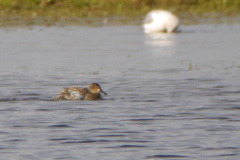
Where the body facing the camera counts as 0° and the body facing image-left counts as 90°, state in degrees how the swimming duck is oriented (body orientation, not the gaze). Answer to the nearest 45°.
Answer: approximately 270°

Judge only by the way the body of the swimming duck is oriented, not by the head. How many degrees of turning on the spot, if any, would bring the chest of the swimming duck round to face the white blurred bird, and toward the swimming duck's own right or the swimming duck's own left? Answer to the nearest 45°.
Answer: approximately 90° to the swimming duck's own left
